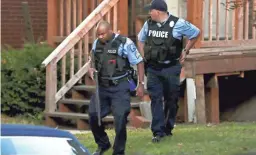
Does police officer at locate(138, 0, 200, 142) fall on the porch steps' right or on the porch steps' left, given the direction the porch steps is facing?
on its left

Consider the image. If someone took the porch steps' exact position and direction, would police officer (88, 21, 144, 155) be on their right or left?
on their left

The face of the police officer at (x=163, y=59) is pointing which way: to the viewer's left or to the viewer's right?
to the viewer's left

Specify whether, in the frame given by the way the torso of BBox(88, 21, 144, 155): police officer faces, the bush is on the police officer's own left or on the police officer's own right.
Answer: on the police officer's own right

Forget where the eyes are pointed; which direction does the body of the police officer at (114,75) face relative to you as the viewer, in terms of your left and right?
facing the viewer and to the left of the viewer

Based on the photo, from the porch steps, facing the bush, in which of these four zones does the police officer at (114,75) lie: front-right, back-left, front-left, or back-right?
back-left

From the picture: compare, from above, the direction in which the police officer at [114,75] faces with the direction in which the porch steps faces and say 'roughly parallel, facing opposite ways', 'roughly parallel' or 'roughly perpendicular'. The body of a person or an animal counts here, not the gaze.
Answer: roughly parallel

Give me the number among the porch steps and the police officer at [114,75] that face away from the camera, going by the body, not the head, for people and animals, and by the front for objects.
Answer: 0
